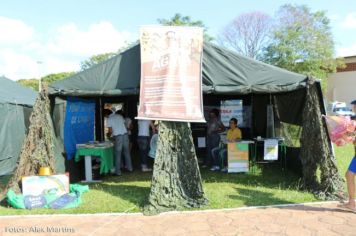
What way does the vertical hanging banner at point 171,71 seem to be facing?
toward the camera

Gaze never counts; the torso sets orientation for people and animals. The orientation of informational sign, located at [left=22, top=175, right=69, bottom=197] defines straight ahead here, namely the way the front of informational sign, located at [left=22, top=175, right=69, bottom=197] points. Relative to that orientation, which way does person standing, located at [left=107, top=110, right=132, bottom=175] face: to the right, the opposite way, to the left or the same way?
the opposite way

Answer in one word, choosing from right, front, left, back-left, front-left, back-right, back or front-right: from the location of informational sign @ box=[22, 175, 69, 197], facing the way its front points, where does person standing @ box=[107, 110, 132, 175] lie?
back-left

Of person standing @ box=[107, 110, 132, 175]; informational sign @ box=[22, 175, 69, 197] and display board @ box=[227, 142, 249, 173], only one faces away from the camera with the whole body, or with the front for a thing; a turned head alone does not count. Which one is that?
the person standing

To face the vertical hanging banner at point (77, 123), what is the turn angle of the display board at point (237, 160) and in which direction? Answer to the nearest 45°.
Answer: approximately 90° to its right

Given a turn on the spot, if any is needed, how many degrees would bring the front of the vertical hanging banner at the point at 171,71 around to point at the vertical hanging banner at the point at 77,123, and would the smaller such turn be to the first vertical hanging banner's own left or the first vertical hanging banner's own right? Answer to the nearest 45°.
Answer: approximately 135° to the first vertical hanging banner's own right
